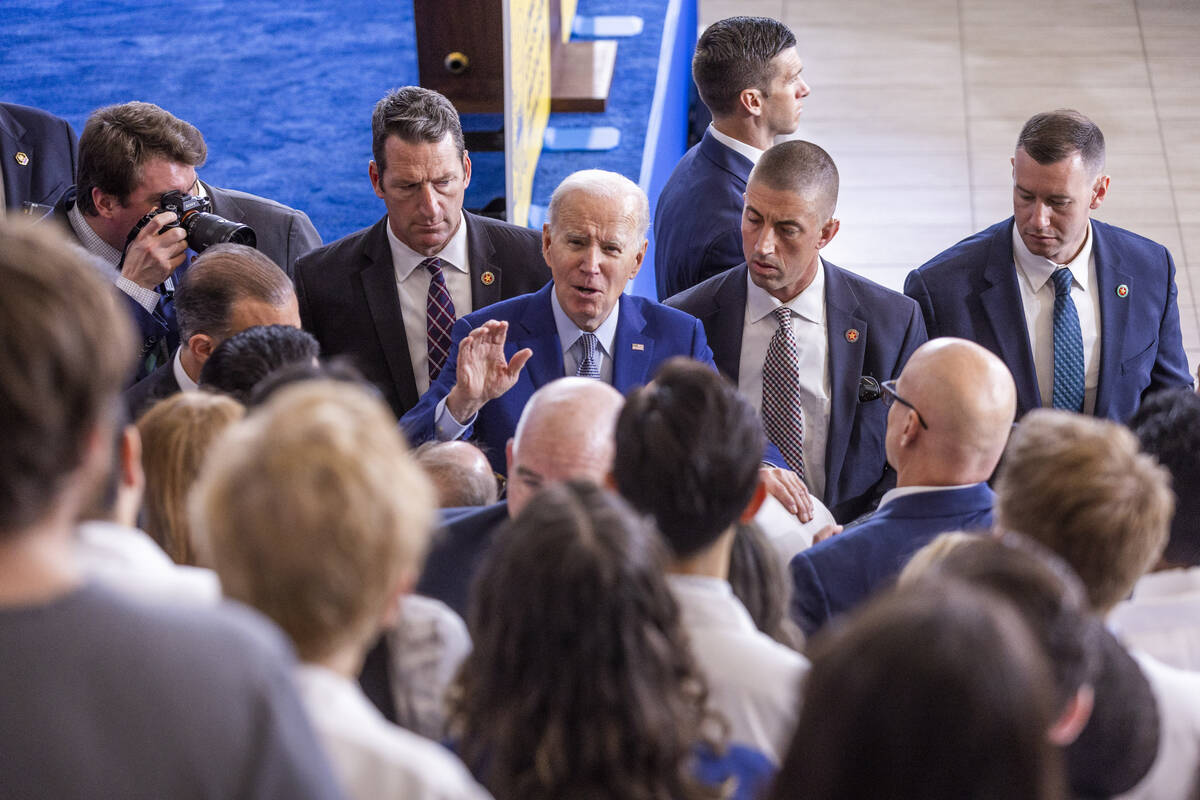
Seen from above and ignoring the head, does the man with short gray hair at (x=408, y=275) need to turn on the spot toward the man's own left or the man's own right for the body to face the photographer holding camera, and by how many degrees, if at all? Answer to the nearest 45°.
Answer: approximately 90° to the man's own right

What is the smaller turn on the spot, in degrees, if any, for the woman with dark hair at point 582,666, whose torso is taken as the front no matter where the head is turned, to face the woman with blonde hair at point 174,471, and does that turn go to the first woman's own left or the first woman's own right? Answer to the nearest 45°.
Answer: approximately 45° to the first woman's own left

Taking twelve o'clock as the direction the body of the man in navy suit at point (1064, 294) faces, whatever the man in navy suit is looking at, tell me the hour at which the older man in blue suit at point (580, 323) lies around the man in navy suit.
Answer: The older man in blue suit is roughly at 2 o'clock from the man in navy suit.

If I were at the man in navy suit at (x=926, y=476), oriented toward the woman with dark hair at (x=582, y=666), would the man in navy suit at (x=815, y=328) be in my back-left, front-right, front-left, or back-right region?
back-right

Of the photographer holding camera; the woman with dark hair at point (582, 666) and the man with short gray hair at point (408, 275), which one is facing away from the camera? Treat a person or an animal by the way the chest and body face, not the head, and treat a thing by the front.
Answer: the woman with dark hair

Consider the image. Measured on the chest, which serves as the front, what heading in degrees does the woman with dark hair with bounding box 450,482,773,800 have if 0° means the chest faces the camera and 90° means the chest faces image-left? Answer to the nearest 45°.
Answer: approximately 180°

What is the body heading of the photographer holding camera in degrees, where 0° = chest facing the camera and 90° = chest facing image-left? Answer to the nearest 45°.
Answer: approximately 315°

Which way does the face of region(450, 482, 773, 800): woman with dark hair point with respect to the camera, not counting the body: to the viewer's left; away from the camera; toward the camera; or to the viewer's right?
away from the camera

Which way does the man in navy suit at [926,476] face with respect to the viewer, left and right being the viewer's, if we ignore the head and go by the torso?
facing away from the viewer and to the left of the viewer
